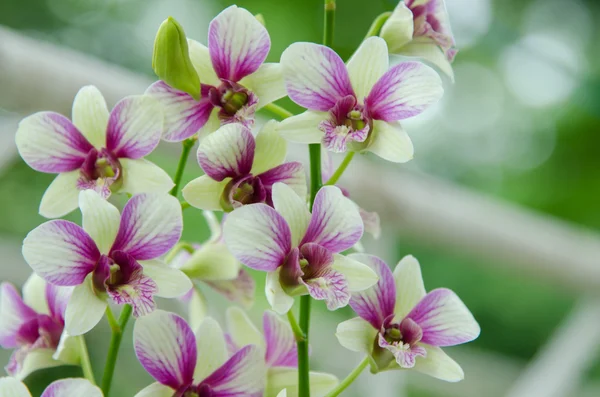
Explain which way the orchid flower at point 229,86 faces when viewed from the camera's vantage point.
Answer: facing the viewer

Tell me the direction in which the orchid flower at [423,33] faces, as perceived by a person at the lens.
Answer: facing the viewer and to the right of the viewer

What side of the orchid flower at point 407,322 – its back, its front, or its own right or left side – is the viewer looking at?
front

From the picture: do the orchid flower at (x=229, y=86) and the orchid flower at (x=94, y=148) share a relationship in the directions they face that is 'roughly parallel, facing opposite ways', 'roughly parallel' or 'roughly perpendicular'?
roughly parallel

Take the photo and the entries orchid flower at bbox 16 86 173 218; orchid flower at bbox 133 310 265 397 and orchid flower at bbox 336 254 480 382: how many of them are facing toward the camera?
3

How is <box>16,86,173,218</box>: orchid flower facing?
toward the camera

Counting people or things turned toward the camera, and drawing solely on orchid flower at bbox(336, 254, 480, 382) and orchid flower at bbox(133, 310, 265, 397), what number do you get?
2
